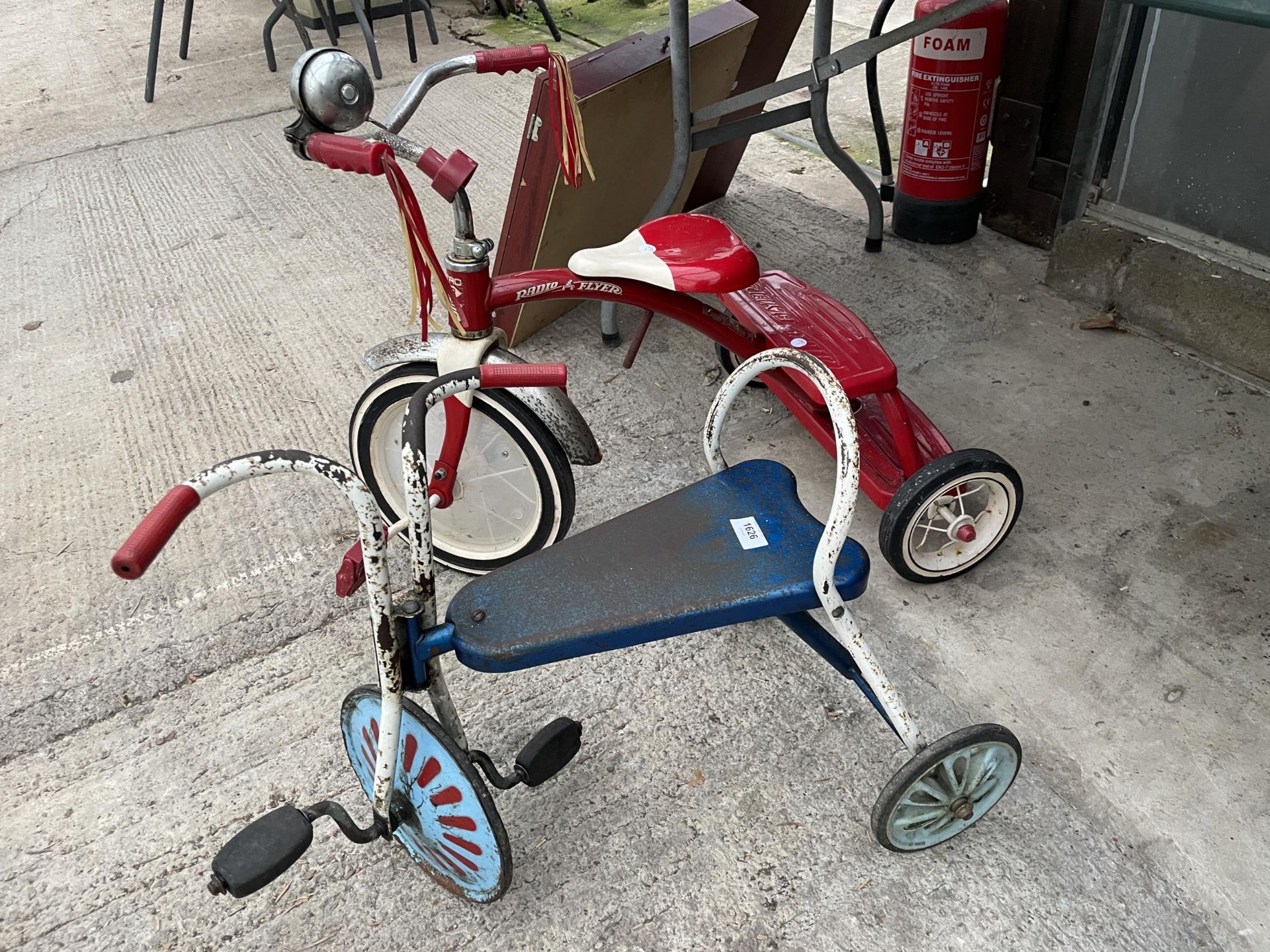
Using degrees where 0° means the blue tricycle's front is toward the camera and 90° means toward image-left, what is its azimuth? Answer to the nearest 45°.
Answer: approximately 45°

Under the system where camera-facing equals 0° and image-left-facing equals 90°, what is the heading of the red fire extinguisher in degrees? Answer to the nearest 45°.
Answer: approximately 0°

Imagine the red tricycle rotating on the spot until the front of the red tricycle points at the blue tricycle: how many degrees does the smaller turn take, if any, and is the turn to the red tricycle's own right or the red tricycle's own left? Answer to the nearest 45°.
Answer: approximately 45° to the red tricycle's own left

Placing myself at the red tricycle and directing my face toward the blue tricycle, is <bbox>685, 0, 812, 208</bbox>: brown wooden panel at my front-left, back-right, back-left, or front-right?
back-left

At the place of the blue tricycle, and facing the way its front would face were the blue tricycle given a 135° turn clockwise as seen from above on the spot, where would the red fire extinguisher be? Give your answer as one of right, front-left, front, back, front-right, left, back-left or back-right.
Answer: front-right

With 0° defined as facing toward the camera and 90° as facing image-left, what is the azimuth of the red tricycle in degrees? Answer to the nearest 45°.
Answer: approximately 45°

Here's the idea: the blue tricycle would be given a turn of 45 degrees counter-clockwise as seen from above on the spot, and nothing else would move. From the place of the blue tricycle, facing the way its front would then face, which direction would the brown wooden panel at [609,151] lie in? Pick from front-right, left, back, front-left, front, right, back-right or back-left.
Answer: back
